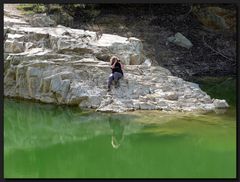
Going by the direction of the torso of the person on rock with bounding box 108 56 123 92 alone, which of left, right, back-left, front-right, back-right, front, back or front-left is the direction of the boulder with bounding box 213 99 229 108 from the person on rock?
back-left

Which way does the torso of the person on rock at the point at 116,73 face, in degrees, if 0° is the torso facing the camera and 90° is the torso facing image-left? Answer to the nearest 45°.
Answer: approximately 45°

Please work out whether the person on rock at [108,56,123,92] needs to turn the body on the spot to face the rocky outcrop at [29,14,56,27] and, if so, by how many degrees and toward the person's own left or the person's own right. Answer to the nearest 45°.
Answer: approximately 90° to the person's own right
